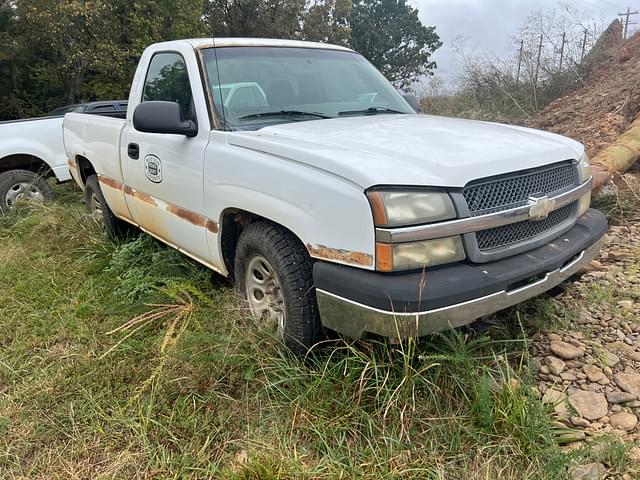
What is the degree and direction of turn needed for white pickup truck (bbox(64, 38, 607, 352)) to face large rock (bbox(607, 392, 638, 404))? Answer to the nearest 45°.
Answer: approximately 45° to its left

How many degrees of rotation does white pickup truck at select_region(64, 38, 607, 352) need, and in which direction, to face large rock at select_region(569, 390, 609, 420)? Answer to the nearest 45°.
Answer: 0° — it already faces it

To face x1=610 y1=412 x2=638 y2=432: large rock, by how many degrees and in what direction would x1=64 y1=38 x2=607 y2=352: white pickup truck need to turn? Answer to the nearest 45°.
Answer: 0° — it already faces it

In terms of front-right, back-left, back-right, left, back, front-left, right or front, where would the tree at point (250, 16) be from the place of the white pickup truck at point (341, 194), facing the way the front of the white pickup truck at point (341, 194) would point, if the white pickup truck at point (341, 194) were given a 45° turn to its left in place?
left

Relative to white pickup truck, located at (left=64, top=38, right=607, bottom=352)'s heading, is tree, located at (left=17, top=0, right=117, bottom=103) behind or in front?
behind

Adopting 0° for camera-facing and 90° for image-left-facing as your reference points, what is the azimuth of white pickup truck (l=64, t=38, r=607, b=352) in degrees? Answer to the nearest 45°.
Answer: approximately 315°

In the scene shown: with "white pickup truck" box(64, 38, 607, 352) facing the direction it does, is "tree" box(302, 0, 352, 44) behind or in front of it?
behind

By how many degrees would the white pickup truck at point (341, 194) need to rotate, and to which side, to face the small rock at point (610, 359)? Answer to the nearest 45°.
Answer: approximately 45° to its left

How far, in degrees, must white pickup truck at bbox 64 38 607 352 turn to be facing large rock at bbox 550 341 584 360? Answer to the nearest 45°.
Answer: approximately 45° to its left

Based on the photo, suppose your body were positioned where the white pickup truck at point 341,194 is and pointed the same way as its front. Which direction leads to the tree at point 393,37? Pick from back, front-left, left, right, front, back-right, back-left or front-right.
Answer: back-left

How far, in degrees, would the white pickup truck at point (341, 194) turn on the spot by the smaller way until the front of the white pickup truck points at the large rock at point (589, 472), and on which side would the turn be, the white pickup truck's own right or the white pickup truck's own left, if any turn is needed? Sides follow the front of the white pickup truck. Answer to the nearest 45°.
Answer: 0° — it already faces it

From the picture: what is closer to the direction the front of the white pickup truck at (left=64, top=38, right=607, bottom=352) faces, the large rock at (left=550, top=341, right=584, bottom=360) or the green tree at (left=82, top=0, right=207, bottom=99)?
the large rock

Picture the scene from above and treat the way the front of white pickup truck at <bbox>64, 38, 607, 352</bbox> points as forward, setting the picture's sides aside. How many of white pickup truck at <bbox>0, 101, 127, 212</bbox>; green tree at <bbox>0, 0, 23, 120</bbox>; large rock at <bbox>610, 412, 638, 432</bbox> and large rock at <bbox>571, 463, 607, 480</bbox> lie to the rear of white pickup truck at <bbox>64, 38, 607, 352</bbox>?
2

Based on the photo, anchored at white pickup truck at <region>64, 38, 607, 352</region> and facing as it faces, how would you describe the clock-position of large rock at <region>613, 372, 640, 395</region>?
The large rock is roughly at 11 o'clock from the white pickup truck.

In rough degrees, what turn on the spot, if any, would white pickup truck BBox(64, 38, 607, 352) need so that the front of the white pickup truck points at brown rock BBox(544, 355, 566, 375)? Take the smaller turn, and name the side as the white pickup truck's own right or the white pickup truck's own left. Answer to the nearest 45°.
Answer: approximately 45° to the white pickup truck's own left

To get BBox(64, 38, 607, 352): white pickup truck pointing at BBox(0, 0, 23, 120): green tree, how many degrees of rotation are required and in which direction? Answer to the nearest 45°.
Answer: approximately 180°
